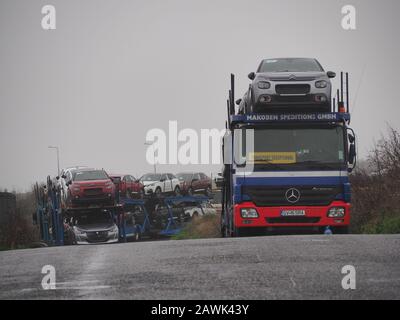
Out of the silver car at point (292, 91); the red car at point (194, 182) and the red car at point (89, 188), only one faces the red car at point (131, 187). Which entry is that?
the red car at point (194, 182)

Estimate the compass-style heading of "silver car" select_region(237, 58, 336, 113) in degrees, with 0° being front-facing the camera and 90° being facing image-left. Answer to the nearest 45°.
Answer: approximately 0°

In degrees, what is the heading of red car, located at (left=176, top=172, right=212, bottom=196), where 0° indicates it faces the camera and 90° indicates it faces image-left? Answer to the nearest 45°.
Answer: approximately 45°

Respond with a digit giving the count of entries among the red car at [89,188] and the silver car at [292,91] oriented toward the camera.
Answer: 2

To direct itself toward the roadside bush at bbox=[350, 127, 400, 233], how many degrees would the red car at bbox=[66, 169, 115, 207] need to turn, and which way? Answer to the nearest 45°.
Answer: approximately 45° to its left
